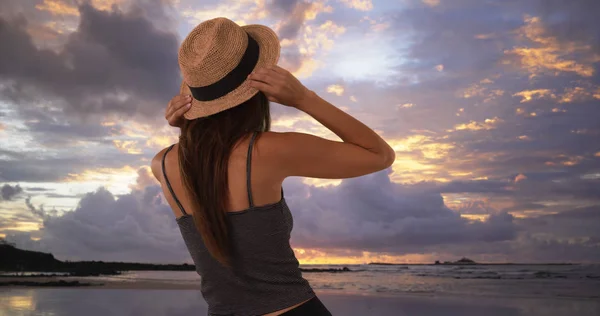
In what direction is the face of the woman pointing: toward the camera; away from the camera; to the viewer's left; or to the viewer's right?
away from the camera

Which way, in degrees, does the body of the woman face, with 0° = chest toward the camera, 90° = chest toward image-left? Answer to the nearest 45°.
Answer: approximately 225°
